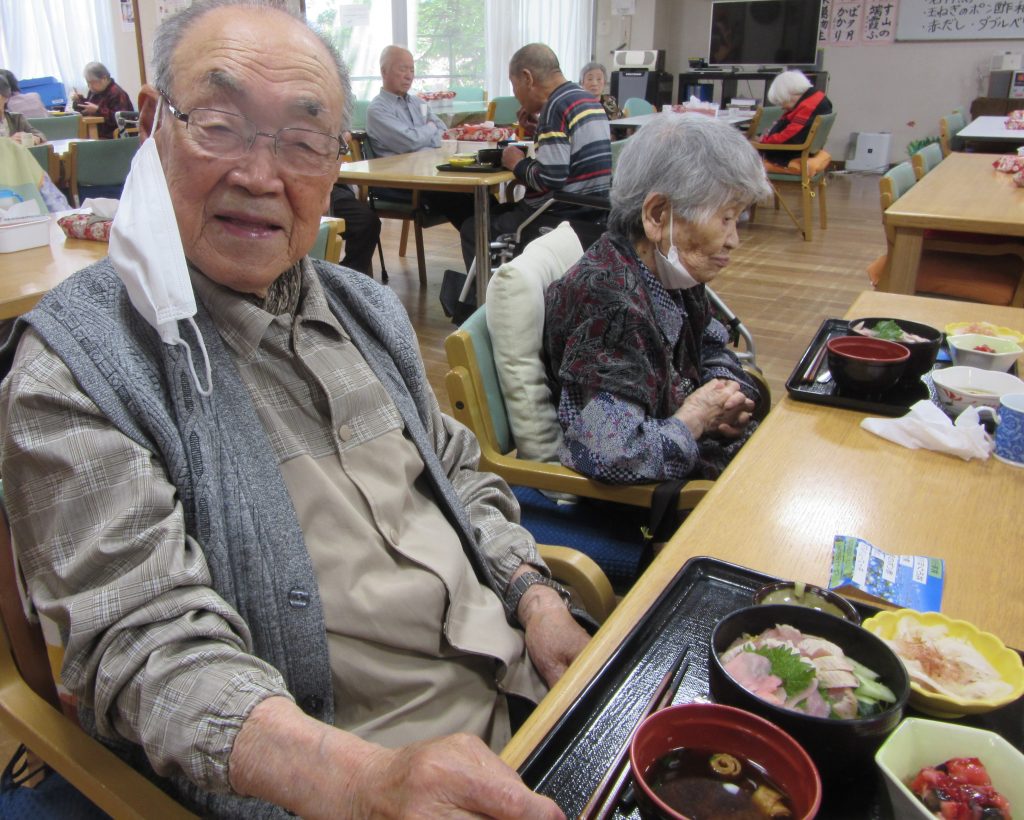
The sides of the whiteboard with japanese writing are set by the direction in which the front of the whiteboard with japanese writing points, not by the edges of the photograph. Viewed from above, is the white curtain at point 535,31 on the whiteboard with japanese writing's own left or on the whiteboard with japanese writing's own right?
on the whiteboard with japanese writing's own right

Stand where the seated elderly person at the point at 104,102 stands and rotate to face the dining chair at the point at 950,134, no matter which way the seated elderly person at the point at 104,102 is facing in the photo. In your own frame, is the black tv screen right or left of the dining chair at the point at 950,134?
left

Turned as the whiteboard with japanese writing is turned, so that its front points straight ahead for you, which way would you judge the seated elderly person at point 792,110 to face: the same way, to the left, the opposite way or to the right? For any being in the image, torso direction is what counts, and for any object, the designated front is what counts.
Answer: to the right

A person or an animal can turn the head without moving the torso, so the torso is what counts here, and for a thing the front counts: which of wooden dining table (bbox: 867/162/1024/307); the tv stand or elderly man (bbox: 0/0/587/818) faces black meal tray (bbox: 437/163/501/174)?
the tv stand

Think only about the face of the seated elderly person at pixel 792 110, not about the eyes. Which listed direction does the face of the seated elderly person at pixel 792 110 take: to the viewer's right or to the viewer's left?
to the viewer's left

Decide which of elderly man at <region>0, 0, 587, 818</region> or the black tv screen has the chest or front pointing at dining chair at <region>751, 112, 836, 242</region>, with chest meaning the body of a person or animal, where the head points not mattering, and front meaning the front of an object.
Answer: the black tv screen

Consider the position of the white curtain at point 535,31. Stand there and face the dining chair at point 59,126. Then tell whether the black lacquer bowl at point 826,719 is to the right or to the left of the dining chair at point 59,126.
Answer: left

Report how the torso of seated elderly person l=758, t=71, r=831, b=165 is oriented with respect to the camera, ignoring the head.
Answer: to the viewer's left
